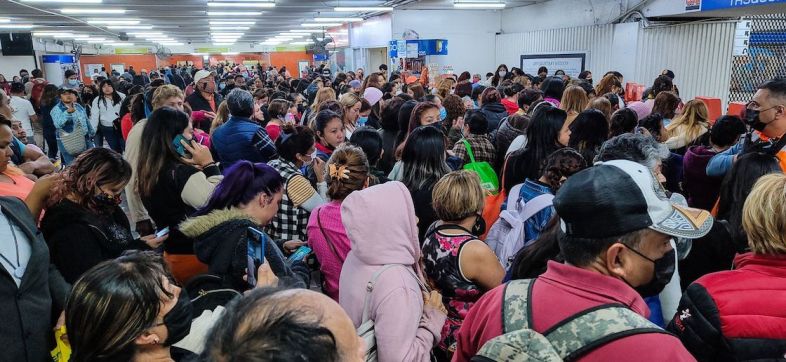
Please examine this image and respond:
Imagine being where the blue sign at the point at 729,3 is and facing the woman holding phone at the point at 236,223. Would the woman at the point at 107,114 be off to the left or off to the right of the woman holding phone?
right

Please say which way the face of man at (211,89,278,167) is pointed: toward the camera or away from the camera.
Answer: away from the camera

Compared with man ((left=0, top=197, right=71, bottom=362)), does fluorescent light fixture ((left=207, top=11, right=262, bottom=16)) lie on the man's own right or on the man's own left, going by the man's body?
on the man's own left

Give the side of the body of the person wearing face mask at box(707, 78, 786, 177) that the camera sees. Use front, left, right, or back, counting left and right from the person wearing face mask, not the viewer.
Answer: left

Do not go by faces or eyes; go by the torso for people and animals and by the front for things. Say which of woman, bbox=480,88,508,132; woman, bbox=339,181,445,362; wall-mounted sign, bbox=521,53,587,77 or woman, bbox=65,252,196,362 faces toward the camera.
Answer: the wall-mounted sign

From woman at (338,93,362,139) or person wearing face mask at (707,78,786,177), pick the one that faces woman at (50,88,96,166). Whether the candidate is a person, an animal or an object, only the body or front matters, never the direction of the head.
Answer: the person wearing face mask

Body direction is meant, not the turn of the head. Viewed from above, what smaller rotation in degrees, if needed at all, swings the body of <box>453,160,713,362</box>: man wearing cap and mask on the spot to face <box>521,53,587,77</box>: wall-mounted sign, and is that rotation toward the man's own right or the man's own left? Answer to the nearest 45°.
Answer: approximately 45° to the man's own left

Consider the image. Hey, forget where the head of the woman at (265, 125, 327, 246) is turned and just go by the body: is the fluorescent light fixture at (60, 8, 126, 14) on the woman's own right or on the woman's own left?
on the woman's own left

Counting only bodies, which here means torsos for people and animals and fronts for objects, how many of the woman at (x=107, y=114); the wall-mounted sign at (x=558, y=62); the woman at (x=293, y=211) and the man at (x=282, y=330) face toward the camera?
2

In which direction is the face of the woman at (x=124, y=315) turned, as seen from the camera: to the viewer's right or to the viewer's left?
to the viewer's right
